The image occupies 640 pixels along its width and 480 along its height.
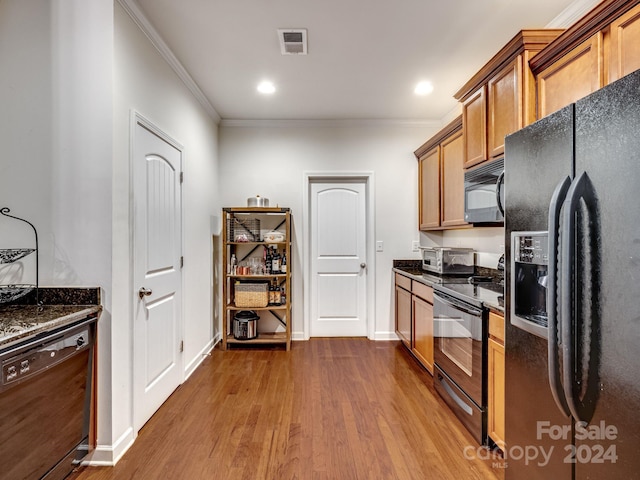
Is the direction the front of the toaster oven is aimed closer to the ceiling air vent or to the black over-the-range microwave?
the ceiling air vent

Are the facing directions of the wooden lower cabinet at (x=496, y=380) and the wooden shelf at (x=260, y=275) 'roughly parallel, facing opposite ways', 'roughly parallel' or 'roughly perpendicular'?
roughly perpendicular

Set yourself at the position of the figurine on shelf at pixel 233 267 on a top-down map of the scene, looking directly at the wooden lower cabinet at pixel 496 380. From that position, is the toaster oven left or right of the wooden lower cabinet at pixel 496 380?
left

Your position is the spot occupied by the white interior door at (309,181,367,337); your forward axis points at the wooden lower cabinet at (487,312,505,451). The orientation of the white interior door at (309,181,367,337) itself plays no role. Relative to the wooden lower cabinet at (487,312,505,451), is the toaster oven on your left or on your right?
left

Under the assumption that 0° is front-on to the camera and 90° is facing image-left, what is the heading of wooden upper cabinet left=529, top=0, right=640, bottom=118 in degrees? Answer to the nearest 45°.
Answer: approximately 45°

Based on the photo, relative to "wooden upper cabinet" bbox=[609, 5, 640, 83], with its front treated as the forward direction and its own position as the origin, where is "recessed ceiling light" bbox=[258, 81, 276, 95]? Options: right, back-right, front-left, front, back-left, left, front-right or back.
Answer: front-right

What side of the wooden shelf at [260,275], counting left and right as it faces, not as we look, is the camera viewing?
front

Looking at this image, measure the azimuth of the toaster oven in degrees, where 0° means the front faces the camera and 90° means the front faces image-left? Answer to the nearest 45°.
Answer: approximately 45°

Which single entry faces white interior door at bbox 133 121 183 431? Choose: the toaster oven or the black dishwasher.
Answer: the toaster oven

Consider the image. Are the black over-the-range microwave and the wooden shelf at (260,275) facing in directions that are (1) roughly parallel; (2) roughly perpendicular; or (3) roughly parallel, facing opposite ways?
roughly perpendicular

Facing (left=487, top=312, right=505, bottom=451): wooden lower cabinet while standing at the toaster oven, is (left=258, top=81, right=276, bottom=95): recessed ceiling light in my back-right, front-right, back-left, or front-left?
front-right

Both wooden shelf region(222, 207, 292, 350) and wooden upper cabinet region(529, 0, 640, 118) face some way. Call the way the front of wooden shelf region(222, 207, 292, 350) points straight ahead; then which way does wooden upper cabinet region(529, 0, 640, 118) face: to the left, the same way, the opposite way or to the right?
to the right
